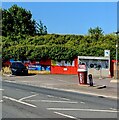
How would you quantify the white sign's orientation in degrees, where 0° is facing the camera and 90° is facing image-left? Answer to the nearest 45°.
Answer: approximately 0°
